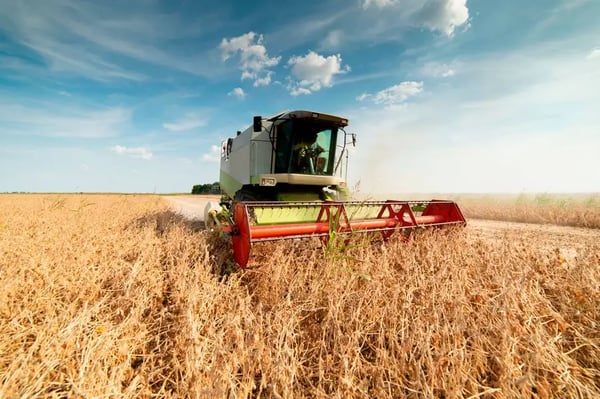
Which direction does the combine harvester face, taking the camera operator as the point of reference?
facing the viewer and to the right of the viewer
